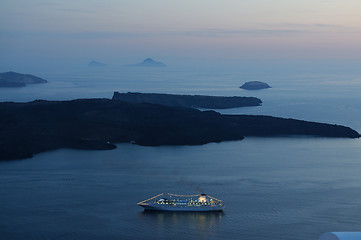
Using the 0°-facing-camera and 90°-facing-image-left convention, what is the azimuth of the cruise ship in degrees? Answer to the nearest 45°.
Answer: approximately 90°

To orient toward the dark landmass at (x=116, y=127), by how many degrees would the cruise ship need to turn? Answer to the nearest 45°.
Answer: approximately 90° to its right
